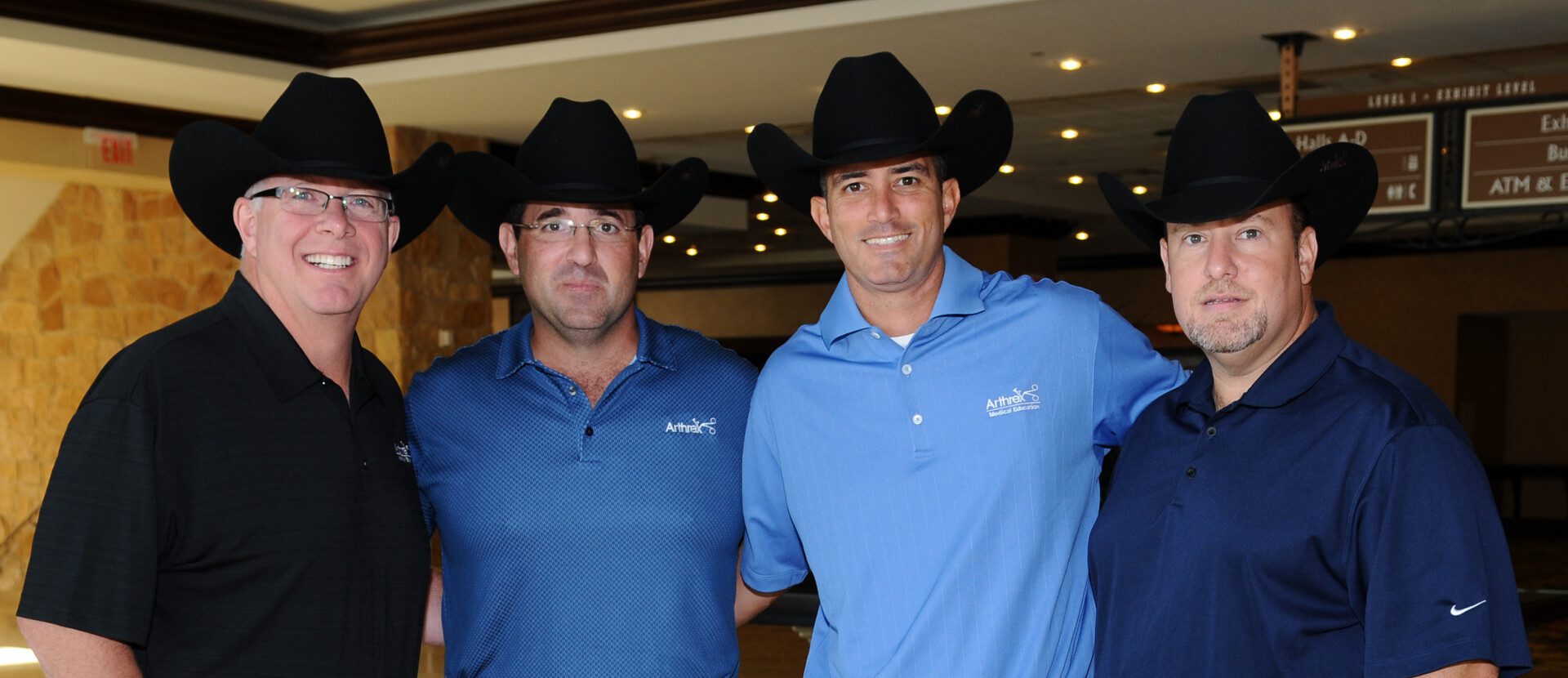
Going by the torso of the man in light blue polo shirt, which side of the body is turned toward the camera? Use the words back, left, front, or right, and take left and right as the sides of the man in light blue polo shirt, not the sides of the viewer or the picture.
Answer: front

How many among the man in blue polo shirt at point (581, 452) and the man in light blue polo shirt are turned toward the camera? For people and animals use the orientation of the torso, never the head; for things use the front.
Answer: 2

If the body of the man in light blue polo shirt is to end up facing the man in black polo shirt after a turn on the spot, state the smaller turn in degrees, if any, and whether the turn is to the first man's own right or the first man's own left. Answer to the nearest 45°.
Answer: approximately 45° to the first man's own right

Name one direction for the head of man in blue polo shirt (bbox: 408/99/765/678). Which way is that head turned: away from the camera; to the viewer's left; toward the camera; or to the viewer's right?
toward the camera

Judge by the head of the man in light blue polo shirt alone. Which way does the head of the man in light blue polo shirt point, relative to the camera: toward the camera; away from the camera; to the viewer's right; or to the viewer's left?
toward the camera

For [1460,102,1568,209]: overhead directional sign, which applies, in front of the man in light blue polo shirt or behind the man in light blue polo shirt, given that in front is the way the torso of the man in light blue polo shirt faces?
behind

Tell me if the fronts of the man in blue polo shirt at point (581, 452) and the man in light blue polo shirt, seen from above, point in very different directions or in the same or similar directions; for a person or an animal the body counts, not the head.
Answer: same or similar directions

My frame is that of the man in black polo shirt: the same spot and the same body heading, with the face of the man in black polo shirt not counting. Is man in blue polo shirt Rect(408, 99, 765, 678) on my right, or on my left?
on my left

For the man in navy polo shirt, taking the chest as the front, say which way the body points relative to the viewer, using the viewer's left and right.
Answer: facing the viewer and to the left of the viewer

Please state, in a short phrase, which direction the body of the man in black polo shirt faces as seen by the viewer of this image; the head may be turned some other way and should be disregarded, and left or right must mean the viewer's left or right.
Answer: facing the viewer and to the right of the viewer
